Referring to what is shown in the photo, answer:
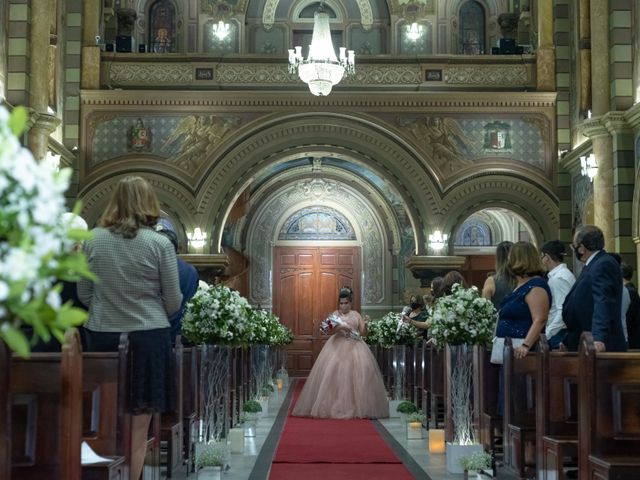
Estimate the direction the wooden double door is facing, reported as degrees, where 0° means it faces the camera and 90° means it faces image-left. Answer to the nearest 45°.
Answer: approximately 0°

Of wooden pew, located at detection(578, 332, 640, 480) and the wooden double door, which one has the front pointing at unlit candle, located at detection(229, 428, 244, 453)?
the wooden double door

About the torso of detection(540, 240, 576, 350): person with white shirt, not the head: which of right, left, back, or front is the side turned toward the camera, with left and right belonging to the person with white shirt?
left

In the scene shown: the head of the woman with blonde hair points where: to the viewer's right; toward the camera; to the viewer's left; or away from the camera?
away from the camera

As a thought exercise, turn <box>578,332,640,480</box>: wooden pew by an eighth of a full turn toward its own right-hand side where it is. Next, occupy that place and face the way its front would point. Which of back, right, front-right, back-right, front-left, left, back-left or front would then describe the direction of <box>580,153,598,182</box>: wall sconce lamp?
back-right

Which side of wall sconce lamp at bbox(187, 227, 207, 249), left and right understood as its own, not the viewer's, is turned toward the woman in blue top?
front

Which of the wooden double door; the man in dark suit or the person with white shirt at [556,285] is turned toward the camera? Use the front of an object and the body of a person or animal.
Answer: the wooden double door

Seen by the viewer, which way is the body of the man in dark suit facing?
to the viewer's left

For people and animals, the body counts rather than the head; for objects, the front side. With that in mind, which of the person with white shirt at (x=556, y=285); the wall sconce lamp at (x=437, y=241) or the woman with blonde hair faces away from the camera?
the woman with blonde hair

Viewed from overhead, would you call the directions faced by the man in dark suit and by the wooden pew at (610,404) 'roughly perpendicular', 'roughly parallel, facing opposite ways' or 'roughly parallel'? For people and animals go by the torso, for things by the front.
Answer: roughly perpendicular

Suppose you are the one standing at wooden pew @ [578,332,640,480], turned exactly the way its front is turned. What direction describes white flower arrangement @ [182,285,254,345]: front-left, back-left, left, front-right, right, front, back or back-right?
back-right

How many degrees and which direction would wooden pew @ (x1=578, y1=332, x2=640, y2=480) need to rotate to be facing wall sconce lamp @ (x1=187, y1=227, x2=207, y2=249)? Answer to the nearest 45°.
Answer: approximately 135° to its right

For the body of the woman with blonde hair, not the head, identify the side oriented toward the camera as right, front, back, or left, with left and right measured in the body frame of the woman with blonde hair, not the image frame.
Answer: back
